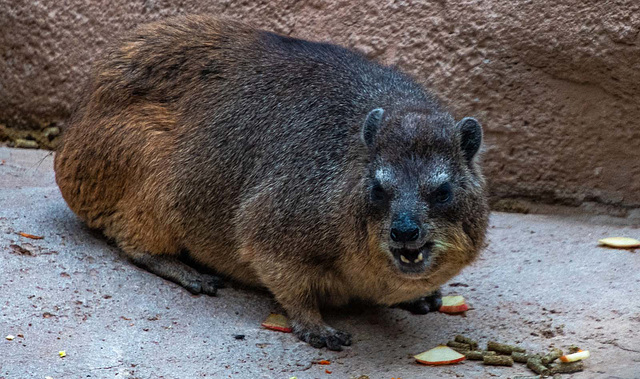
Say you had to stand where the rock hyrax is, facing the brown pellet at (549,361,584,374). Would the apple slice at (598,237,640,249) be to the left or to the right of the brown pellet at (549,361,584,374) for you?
left

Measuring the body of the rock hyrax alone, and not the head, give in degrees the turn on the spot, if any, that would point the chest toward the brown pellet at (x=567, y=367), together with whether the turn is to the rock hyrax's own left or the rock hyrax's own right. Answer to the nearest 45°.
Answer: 0° — it already faces it

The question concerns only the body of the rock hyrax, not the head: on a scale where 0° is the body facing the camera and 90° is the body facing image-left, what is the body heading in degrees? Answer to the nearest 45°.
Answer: approximately 315°

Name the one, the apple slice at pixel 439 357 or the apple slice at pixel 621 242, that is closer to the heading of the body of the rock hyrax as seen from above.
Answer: the apple slice at pixel 439 357

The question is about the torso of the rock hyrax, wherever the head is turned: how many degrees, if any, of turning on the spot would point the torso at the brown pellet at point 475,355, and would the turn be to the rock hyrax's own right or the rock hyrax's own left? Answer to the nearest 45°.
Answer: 0° — it already faces it

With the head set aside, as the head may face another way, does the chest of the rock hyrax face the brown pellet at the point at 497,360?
yes
